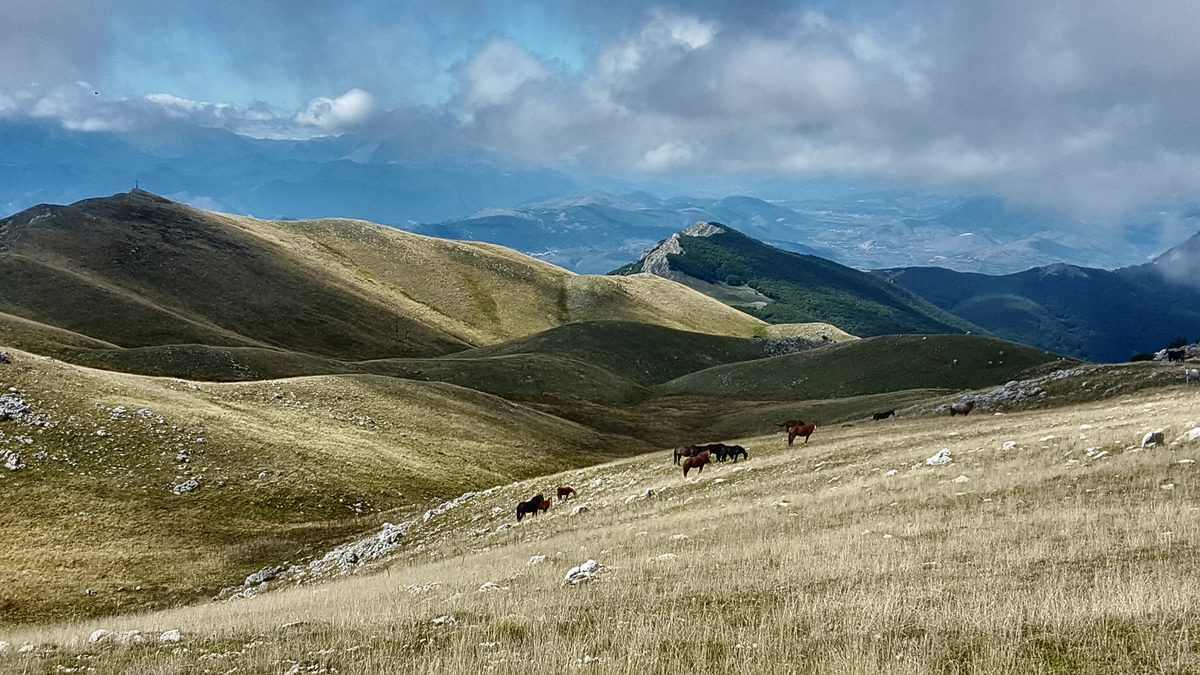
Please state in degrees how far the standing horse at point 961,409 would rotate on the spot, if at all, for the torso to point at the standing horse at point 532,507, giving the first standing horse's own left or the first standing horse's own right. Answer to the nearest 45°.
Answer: approximately 45° to the first standing horse's own left

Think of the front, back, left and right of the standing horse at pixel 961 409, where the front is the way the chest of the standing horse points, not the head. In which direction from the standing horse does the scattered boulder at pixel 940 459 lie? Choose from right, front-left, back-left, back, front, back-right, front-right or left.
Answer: left

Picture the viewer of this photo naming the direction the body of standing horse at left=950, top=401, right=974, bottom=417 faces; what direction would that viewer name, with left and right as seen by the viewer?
facing to the right of the viewer
